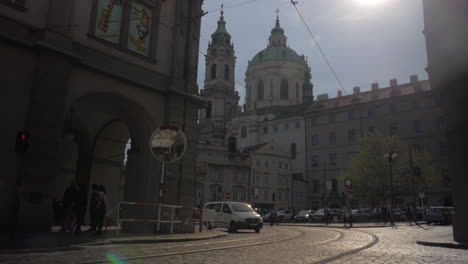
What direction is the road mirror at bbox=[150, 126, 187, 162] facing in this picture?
toward the camera

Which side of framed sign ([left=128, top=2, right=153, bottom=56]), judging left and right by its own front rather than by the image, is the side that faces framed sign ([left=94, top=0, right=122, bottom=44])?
right

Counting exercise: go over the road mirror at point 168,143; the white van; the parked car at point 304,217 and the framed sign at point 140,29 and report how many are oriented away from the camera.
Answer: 0

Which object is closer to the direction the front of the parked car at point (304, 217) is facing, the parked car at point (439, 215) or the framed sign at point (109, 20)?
the framed sign

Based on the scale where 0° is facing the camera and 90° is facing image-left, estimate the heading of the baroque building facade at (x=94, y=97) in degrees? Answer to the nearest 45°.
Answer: approximately 315°

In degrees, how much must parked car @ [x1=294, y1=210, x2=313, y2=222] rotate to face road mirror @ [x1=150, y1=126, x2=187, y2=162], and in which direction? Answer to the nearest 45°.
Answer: approximately 45° to its left

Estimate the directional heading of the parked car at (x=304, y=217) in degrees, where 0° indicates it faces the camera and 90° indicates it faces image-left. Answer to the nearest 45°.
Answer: approximately 45°

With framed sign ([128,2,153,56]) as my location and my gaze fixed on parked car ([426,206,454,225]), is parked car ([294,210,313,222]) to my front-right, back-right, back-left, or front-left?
front-left

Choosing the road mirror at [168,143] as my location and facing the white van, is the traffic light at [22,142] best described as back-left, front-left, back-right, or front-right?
back-left

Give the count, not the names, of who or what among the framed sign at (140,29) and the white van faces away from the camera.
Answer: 0

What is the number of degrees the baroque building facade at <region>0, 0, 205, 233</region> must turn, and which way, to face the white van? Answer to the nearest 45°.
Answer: approximately 90° to its left

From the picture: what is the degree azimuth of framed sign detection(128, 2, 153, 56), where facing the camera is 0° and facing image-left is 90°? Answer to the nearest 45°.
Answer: approximately 315°

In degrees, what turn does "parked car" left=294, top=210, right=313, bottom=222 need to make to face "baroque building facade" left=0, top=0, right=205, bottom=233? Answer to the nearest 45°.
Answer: approximately 45° to its left
